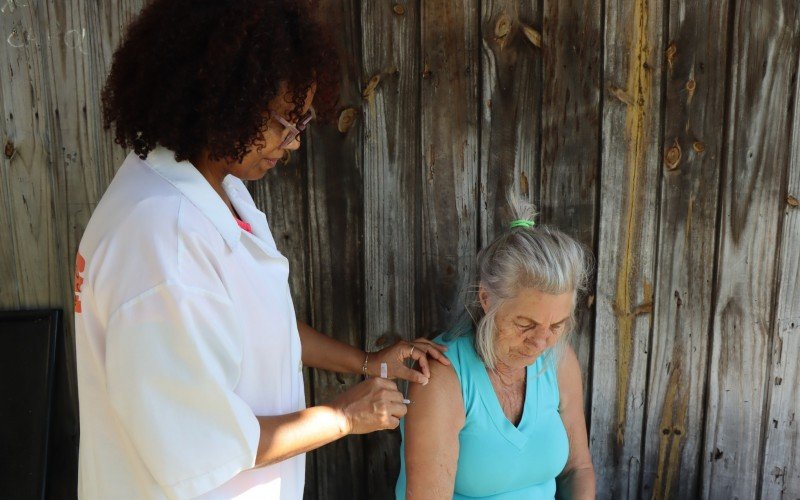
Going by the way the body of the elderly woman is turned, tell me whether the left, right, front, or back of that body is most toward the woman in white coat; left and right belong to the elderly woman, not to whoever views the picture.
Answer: right

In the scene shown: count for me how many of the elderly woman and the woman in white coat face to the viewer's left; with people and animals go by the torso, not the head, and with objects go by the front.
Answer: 0

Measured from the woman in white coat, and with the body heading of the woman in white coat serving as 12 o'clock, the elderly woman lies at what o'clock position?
The elderly woman is roughly at 11 o'clock from the woman in white coat.

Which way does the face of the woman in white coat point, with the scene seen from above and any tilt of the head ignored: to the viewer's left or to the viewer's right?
to the viewer's right

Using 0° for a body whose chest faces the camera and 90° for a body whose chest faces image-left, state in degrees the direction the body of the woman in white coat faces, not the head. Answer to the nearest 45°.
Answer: approximately 270°

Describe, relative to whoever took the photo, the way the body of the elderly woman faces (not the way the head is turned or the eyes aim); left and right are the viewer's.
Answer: facing the viewer and to the right of the viewer
